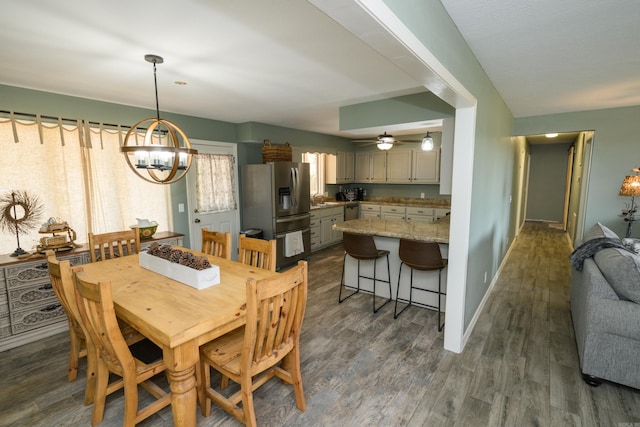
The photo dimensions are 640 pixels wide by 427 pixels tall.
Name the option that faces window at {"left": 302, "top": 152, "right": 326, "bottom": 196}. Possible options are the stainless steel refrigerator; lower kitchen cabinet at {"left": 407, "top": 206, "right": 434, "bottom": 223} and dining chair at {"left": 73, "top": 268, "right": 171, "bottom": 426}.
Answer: the dining chair

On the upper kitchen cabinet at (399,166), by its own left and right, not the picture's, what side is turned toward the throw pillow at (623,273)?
front

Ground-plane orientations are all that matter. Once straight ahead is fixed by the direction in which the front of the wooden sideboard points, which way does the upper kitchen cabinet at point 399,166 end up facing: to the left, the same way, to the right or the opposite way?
to the right

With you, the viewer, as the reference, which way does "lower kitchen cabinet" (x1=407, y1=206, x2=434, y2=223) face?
facing the viewer

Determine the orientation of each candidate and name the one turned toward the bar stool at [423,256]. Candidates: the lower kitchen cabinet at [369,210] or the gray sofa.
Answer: the lower kitchen cabinet

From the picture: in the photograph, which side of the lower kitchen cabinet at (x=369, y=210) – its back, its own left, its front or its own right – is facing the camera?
front

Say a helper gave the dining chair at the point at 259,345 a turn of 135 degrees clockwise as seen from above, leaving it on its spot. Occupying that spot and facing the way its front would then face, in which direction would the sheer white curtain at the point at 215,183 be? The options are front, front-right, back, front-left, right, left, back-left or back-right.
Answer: left

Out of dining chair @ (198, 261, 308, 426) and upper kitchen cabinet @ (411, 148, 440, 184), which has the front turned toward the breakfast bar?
the upper kitchen cabinet

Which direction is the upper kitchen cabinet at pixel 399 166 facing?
toward the camera
